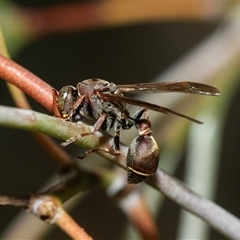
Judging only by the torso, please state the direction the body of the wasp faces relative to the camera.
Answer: to the viewer's left
